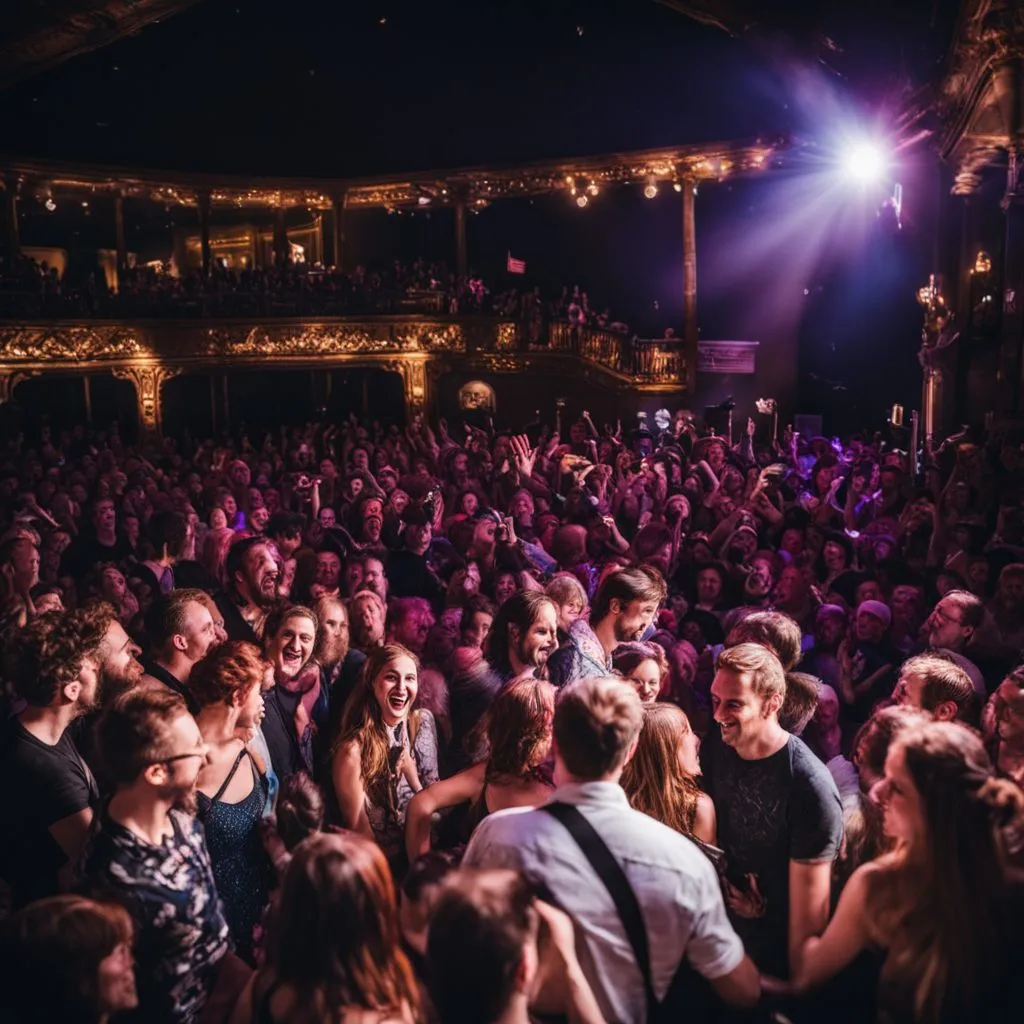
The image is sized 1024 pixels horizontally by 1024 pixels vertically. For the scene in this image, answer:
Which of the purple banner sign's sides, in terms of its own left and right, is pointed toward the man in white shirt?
front

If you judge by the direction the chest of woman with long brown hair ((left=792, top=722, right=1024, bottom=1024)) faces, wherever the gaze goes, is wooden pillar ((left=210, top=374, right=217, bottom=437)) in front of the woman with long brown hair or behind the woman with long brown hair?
in front

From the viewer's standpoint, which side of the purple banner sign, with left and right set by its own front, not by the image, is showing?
front

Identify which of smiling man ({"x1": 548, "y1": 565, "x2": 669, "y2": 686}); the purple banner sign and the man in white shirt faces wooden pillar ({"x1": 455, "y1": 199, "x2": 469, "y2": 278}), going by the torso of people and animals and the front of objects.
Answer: the man in white shirt

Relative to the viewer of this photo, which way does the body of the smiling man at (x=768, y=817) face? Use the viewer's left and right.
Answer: facing the viewer and to the left of the viewer

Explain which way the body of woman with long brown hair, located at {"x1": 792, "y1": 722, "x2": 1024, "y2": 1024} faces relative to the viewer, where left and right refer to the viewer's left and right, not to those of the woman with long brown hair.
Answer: facing away from the viewer and to the left of the viewer

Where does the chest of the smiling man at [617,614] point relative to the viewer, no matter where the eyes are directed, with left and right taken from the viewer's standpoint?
facing to the right of the viewer

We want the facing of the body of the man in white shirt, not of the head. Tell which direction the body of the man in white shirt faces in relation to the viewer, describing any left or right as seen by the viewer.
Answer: facing away from the viewer

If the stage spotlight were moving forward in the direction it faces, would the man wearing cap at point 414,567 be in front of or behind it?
in front

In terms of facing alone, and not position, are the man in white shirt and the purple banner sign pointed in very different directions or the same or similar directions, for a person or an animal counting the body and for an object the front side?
very different directions

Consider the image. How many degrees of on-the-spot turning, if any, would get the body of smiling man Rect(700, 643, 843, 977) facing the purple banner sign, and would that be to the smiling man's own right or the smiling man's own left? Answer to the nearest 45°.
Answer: approximately 135° to the smiling man's own right

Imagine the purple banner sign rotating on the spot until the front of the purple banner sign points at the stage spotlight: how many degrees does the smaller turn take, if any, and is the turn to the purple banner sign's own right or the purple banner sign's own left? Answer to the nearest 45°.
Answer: approximately 45° to the purple banner sign's own left

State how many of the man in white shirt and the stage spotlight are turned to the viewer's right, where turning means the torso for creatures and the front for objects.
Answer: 0

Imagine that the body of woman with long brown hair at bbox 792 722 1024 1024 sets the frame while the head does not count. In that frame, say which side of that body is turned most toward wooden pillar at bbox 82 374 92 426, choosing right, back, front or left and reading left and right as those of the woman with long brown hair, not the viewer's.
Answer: front

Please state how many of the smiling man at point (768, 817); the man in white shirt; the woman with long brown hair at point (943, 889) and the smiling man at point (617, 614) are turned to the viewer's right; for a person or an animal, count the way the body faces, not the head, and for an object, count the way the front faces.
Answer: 1

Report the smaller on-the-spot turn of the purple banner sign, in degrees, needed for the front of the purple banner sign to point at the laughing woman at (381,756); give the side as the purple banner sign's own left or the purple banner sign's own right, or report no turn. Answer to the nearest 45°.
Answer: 0° — it already faces them
